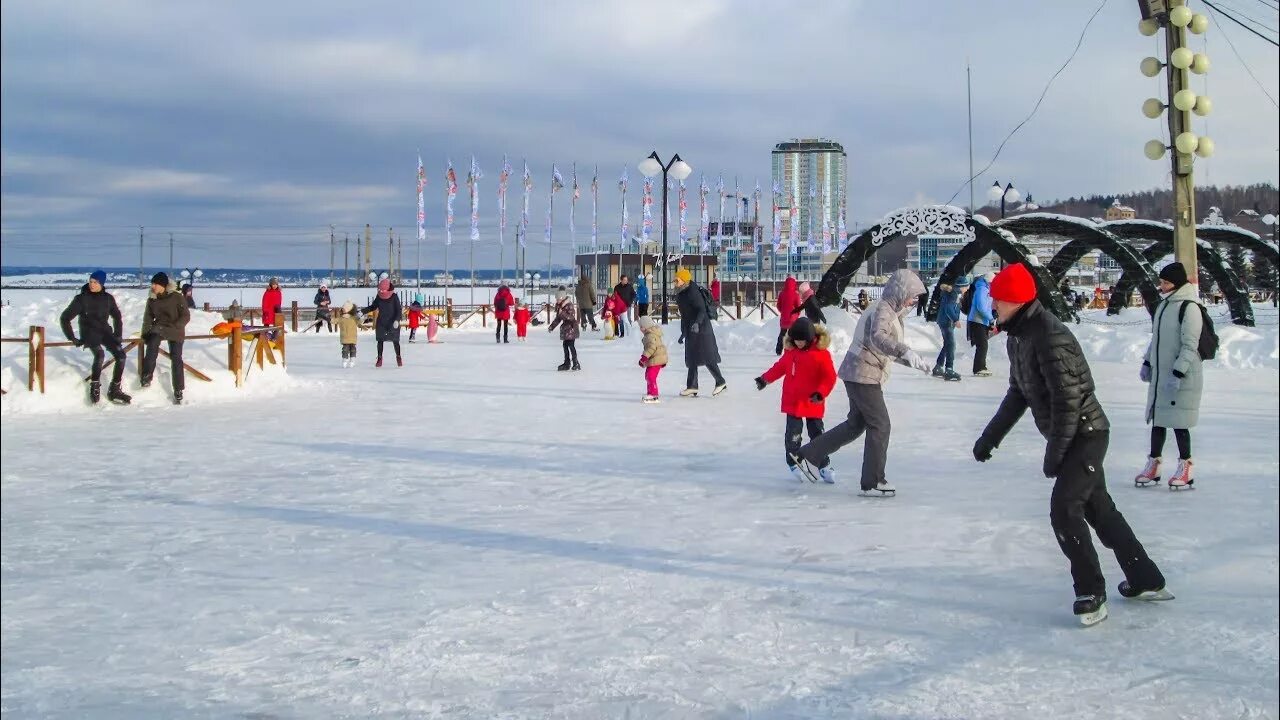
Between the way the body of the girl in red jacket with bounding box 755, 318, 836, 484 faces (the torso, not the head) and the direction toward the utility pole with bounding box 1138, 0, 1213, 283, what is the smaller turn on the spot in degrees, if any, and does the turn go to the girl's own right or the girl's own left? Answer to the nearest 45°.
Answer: approximately 135° to the girl's own left

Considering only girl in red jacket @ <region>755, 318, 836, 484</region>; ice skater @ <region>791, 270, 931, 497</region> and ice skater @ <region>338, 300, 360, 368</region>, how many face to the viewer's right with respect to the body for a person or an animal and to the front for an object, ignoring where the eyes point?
1

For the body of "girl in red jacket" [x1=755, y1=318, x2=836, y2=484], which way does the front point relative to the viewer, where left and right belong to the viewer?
facing the viewer

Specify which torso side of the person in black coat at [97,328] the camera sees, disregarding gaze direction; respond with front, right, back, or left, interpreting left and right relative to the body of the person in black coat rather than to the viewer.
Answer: front

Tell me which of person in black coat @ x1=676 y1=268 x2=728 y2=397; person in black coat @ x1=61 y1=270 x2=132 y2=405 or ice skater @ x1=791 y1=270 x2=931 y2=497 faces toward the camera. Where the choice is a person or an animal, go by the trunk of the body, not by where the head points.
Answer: person in black coat @ x1=61 y1=270 x2=132 y2=405

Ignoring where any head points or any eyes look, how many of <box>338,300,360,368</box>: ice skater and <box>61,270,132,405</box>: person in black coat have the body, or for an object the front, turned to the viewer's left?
0

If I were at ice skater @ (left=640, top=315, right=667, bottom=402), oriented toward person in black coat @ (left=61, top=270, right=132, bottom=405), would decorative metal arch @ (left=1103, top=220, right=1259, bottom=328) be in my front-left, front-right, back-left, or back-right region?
back-right

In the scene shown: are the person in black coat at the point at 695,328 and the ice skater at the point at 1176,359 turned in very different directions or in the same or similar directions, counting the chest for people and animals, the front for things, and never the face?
same or similar directions

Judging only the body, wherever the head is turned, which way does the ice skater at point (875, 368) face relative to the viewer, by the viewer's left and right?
facing to the right of the viewer

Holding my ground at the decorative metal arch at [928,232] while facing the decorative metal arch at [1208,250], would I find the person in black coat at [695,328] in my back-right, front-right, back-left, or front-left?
back-right
